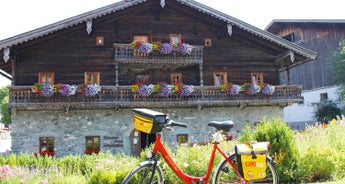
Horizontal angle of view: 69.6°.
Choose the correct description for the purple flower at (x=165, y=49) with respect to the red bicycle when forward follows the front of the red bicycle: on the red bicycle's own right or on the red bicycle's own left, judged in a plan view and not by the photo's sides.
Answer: on the red bicycle's own right

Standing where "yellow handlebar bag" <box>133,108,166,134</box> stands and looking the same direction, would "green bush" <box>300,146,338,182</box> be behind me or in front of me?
behind

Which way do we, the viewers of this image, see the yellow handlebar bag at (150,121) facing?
facing the viewer and to the left of the viewer

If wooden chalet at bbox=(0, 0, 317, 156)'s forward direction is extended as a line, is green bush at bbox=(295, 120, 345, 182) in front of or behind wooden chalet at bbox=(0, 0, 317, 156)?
in front

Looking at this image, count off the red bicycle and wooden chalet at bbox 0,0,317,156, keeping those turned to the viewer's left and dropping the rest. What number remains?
1

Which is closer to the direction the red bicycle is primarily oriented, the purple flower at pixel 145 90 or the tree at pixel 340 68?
the purple flower

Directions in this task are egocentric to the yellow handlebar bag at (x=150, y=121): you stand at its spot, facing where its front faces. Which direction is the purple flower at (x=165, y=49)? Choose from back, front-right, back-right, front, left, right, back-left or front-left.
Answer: back-right

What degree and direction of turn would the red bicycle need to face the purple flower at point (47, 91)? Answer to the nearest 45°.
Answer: approximately 45° to its right

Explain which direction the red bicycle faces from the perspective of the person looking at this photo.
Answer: facing to the left of the viewer

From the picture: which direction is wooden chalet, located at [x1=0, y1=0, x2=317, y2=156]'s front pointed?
toward the camera

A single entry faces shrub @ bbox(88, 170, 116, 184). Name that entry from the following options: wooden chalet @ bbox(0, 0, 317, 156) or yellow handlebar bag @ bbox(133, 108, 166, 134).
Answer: the wooden chalet

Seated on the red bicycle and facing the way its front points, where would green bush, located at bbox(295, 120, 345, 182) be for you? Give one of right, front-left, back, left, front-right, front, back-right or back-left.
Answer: back-right

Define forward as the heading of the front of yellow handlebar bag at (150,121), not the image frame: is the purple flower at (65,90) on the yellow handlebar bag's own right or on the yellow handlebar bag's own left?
on the yellow handlebar bag's own right

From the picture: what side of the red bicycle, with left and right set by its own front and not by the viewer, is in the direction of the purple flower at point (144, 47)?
right

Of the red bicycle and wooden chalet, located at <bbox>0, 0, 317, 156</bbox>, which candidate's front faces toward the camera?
the wooden chalet

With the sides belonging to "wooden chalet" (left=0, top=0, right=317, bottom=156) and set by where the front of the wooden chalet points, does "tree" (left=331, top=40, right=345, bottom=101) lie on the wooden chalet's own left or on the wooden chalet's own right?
on the wooden chalet's own left

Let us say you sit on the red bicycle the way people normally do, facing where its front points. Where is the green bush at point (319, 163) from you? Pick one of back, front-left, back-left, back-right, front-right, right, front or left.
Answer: back-right

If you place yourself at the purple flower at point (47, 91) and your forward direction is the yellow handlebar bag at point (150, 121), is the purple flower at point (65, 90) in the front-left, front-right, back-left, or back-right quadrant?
front-left
